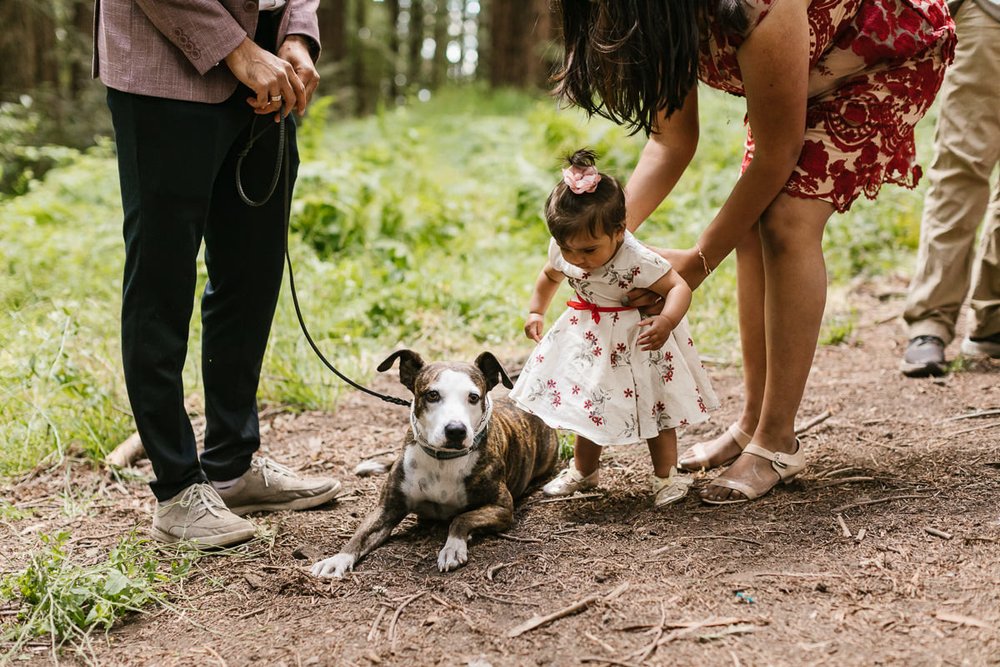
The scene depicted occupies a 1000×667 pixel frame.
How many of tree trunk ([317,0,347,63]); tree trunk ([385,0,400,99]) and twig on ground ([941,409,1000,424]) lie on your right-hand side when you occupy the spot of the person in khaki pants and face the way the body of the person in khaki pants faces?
2

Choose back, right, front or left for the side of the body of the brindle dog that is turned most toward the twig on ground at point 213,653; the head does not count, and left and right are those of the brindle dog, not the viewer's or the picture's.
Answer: front

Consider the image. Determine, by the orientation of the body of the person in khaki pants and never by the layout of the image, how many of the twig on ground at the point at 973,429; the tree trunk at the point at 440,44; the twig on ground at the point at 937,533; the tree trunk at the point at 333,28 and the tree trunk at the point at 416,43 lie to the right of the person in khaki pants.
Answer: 3

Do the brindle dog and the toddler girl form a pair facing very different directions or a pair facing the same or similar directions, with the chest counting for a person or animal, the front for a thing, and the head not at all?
same or similar directions

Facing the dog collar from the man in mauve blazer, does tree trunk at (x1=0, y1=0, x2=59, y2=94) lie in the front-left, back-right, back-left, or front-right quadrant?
back-left

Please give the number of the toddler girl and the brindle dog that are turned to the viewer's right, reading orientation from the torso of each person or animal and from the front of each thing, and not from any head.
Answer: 0

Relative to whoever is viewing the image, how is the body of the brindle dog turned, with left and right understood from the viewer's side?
facing the viewer and to the left of the viewer

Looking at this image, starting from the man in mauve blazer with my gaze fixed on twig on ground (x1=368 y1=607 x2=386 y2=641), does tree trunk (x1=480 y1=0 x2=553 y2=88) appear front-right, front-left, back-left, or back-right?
back-left

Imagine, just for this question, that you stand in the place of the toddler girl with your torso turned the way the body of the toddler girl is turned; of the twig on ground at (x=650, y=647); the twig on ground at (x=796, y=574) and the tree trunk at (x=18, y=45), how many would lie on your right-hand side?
1

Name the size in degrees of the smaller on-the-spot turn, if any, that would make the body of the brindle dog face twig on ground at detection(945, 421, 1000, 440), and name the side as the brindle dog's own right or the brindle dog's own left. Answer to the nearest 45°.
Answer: approximately 135° to the brindle dog's own left

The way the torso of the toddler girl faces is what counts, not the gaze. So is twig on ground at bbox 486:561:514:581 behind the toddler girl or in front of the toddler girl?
in front

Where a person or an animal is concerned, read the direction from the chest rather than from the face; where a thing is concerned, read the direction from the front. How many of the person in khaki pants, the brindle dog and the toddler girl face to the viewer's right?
0

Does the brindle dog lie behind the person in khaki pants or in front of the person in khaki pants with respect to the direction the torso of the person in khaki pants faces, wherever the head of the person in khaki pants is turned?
in front

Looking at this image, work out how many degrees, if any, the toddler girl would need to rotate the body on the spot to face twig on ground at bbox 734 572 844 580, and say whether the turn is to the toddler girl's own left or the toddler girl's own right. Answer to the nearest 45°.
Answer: approximately 90° to the toddler girl's own left

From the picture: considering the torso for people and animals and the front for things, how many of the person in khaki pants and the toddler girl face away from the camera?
0

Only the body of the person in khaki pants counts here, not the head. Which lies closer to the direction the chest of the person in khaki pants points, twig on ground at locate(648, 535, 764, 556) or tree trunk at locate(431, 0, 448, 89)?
the twig on ground

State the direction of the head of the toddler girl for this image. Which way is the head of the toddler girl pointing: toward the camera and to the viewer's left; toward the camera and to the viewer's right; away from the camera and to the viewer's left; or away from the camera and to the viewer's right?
toward the camera and to the viewer's left

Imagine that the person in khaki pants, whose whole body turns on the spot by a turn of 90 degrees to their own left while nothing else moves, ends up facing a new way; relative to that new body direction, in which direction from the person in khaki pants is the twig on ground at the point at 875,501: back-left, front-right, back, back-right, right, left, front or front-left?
front-right
